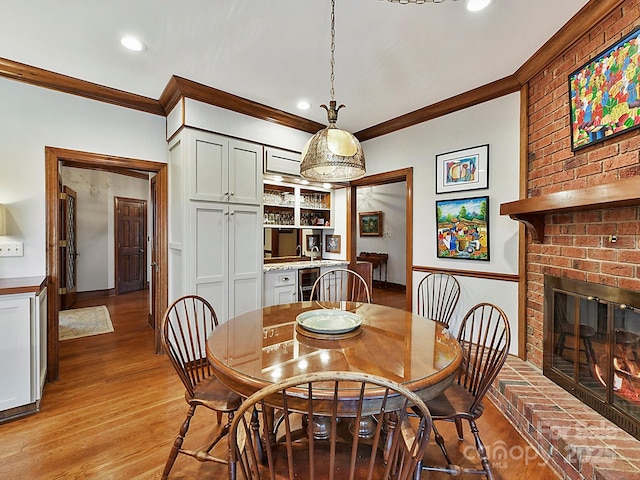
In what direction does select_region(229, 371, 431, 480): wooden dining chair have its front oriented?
away from the camera

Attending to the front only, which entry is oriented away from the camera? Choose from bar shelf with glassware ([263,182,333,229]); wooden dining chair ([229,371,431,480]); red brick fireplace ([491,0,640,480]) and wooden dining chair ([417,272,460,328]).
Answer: wooden dining chair ([229,371,431,480])

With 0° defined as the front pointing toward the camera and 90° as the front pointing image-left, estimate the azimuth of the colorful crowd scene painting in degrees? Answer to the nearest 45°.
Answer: approximately 45°

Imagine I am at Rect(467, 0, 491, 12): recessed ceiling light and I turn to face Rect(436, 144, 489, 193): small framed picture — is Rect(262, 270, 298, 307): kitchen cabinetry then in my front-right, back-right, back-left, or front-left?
front-left

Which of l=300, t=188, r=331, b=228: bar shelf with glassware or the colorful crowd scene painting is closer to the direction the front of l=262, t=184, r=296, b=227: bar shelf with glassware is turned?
the colorful crowd scene painting

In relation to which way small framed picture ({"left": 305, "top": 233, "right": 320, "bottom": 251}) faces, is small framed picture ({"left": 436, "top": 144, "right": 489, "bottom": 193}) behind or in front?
in front

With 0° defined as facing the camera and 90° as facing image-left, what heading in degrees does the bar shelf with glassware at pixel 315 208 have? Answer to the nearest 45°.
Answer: approximately 315°

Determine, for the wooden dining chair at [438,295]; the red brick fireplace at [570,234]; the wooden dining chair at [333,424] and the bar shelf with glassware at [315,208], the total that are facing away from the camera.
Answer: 1

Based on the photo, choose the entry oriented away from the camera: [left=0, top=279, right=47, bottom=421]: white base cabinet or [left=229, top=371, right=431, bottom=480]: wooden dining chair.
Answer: the wooden dining chair

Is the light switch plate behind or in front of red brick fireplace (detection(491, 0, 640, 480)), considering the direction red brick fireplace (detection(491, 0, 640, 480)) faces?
in front

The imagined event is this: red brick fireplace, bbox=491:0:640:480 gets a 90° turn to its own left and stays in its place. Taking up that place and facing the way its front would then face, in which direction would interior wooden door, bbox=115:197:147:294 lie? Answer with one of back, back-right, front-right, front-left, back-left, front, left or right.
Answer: back-right

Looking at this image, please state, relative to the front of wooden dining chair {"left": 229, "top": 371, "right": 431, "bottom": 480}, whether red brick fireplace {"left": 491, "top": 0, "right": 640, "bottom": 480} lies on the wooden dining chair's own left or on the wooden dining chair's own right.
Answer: on the wooden dining chair's own right

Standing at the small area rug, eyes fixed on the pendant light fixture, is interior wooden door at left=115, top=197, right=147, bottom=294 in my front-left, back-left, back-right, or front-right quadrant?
back-left

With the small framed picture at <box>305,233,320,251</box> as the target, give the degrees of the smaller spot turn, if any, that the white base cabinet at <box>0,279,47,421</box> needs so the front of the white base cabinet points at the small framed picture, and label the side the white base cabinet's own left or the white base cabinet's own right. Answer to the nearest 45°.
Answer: approximately 90° to the white base cabinet's own left

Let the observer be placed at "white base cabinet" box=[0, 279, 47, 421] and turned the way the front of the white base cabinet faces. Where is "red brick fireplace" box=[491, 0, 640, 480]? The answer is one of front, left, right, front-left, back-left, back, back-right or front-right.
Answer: front-left

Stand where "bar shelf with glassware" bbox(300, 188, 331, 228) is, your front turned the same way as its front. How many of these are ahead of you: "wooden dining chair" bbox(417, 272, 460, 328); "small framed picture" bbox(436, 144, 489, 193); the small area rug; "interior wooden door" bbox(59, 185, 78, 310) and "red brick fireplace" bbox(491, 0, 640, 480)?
3
